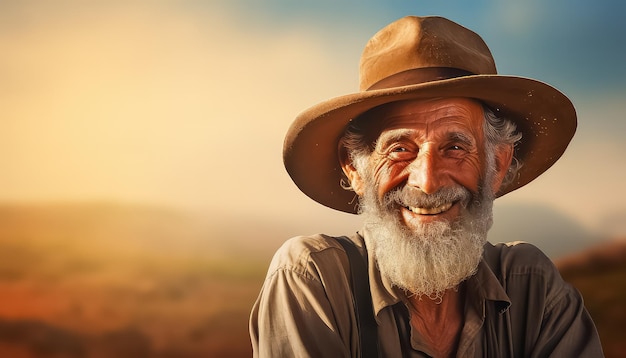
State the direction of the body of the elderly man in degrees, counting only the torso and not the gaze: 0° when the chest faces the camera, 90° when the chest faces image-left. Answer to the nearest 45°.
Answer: approximately 0°
